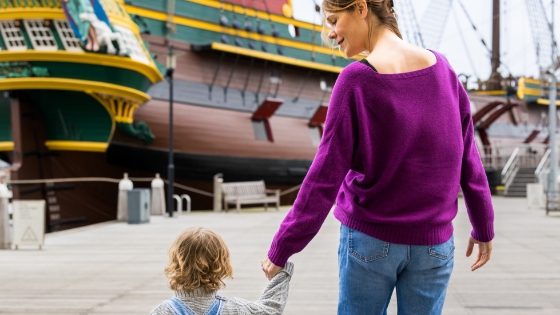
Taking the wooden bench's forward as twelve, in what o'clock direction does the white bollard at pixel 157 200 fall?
The white bollard is roughly at 3 o'clock from the wooden bench.

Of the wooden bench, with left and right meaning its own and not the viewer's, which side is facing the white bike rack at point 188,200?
right

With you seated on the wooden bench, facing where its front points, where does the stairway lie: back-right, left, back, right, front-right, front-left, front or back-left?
left

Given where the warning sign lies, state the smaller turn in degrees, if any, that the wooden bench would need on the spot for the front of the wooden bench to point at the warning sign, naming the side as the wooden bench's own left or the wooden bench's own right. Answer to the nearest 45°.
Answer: approximately 45° to the wooden bench's own right

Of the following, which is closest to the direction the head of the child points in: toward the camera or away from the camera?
away from the camera

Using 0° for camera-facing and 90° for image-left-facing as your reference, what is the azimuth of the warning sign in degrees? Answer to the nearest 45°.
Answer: approximately 0°

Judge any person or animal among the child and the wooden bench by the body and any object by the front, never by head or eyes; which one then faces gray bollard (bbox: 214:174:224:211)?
the child

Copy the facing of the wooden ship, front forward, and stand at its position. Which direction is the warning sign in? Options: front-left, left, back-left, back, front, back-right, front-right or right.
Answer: back-right

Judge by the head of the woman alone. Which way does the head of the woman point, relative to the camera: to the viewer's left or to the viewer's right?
to the viewer's left

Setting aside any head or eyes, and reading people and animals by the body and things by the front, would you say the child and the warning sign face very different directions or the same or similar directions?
very different directions

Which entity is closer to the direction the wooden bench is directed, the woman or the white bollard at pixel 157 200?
the woman

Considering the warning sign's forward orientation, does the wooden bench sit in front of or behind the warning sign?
behind

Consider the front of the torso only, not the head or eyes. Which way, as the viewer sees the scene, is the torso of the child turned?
away from the camera

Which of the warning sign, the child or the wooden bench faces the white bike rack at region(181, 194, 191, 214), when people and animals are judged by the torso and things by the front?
the child
